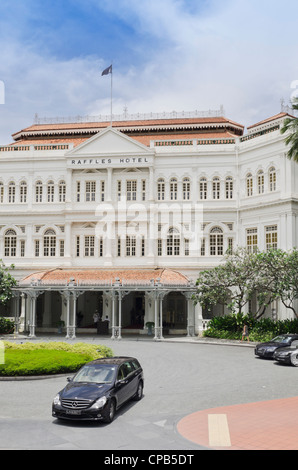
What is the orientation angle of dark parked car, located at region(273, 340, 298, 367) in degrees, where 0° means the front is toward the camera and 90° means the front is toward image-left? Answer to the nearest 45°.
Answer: approximately 45°

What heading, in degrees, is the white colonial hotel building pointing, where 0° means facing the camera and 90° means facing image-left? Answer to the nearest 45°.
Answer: approximately 0°

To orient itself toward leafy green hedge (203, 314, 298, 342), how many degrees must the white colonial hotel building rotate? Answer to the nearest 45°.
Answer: approximately 45° to its left

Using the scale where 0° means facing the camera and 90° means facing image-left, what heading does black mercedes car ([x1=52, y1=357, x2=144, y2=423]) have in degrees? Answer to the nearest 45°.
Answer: approximately 45°

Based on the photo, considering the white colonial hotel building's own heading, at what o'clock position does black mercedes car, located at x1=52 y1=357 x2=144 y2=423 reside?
The black mercedes car is roughly at 12 o'clock from the white colonial hotel building.

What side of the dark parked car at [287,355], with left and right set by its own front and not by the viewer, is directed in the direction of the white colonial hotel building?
right
